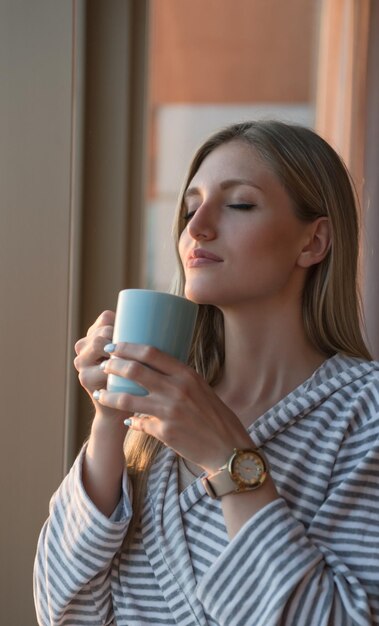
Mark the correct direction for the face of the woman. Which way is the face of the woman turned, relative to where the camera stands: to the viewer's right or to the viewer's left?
to the viewer's left

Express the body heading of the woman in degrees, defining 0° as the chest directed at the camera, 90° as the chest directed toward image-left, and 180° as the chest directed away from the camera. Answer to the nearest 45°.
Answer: approximately 45°
